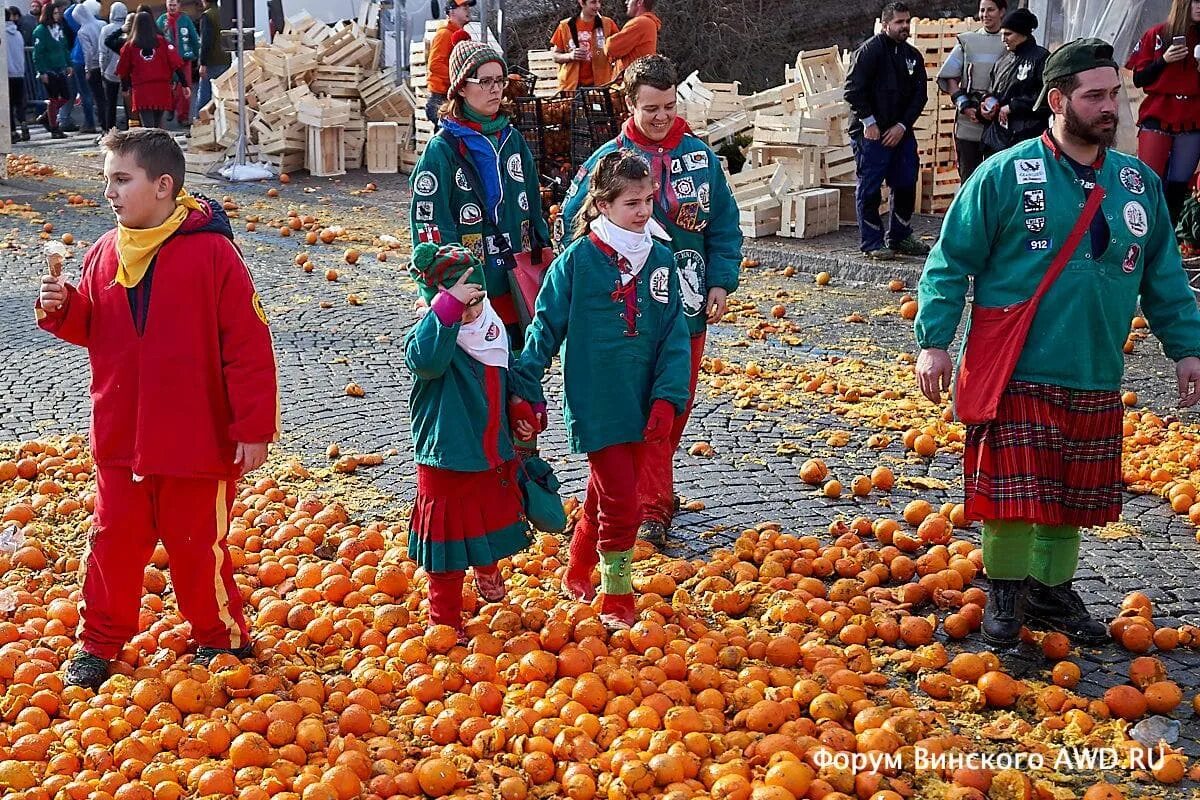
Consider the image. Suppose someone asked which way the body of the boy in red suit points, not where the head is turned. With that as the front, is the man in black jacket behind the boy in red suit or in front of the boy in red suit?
behind

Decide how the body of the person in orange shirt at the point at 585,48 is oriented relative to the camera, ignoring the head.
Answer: toward the camera

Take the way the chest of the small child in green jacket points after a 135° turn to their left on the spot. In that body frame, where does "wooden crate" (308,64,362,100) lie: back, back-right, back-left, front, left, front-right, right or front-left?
front

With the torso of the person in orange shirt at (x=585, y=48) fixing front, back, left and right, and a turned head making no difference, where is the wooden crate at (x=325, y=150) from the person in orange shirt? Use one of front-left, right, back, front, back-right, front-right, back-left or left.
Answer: back-right

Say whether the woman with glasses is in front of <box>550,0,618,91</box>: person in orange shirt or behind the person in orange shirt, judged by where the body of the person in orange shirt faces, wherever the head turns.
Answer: in front

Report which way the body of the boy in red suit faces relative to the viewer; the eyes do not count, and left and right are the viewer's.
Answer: facing the viewer and to the left of the viewer

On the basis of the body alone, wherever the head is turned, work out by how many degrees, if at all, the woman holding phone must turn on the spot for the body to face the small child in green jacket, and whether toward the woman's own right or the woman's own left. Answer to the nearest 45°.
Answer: approximately 45° to the woman's own right

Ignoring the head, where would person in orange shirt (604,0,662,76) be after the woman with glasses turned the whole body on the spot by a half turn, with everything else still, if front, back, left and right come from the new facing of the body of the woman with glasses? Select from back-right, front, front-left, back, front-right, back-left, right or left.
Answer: front-right

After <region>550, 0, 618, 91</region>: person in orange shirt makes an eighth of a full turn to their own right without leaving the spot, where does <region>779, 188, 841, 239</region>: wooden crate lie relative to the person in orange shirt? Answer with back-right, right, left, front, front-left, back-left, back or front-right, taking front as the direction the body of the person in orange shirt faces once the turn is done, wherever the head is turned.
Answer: left

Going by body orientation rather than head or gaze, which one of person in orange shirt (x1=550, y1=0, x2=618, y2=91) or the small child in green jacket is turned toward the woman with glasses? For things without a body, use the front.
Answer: the person in orange shirt

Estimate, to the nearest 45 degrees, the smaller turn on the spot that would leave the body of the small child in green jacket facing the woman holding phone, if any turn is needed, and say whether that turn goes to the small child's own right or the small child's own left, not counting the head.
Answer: approximately 90° to the small child's own left

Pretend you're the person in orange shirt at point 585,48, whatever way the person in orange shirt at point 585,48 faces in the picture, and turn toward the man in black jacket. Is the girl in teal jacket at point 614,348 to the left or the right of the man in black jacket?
right

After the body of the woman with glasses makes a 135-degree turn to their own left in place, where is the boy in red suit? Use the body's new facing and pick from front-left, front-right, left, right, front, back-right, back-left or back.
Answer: back-left

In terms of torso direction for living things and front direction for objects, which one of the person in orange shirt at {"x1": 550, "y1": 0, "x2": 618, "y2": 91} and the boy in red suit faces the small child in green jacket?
the person in orange shirt

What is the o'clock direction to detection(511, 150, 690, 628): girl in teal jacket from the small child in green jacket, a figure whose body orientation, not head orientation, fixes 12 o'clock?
The girl in teal jacket is roughly at 10 o'clock from the small child in green jacket.

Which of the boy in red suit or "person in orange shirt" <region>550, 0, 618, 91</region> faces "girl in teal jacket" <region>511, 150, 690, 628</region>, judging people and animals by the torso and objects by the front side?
the person in orange shirt

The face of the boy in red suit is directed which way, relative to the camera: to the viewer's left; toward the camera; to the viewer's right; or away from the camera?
to the viewer's left

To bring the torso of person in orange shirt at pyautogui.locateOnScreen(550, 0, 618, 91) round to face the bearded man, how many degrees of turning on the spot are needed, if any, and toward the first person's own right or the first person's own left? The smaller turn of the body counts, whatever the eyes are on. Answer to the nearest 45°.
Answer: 0° — they already face them

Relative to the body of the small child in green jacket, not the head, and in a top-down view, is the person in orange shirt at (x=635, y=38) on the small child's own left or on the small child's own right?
on the small child's own left
